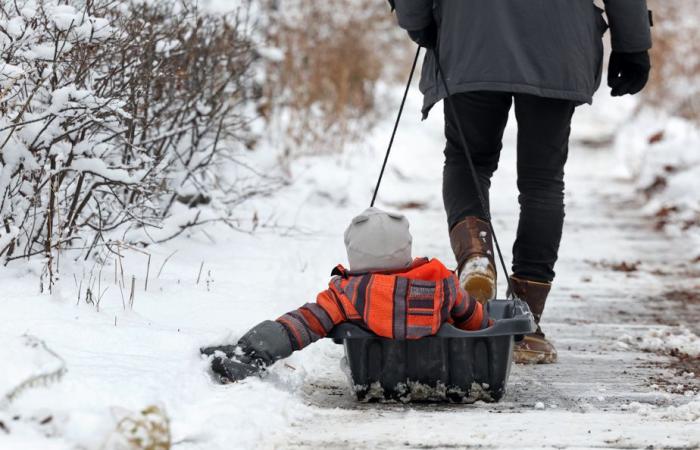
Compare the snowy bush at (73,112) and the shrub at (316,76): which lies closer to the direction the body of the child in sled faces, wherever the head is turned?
the shrub

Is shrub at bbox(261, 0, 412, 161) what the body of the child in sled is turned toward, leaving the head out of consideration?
yes

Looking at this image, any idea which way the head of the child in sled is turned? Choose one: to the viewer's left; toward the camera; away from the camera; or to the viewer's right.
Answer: away from the camera

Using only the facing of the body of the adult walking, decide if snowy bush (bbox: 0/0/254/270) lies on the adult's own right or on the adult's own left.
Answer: on the adult's own left

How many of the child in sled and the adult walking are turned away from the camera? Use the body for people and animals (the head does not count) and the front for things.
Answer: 2

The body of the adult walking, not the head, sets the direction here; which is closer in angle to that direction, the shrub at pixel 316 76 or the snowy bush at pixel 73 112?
the shrub

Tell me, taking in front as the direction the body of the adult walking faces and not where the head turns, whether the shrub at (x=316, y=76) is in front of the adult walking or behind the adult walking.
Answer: in front

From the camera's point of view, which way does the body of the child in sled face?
away from the camera

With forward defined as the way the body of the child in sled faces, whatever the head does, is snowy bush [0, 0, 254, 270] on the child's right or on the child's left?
on the child's left

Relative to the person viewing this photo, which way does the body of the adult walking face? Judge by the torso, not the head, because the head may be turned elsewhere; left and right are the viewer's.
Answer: facing away from the viewer
